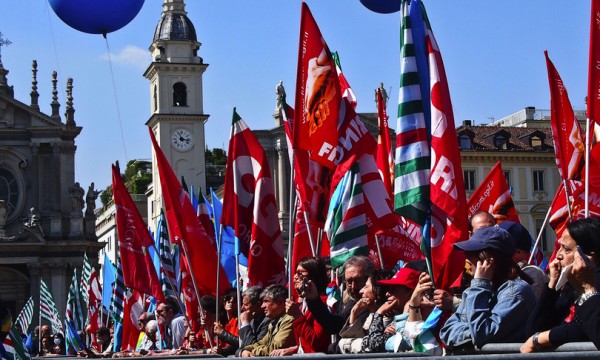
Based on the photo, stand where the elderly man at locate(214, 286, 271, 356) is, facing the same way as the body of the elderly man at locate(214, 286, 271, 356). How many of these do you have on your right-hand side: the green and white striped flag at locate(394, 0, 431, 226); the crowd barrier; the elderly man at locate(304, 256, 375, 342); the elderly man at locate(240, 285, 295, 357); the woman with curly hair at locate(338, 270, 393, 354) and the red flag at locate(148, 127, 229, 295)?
1

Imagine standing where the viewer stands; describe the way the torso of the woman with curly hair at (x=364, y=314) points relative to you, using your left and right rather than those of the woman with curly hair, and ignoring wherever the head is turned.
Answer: facing to the left of the viewer

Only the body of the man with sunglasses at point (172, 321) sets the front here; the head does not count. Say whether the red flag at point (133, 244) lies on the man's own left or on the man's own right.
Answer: on the man's own right

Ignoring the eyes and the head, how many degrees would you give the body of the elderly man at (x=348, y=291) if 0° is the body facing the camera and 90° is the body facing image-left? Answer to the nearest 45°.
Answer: approximately 45°

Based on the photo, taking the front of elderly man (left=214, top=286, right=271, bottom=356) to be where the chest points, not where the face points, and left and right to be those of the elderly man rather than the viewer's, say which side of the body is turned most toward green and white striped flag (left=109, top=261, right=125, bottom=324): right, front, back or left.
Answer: right

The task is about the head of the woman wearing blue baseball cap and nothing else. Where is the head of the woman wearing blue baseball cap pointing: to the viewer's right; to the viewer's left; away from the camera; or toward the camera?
to the viewer's left

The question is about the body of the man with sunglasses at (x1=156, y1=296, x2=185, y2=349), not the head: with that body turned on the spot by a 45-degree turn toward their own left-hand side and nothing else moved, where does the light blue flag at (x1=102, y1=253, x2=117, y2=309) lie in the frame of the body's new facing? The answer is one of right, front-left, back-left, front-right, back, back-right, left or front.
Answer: back-right
